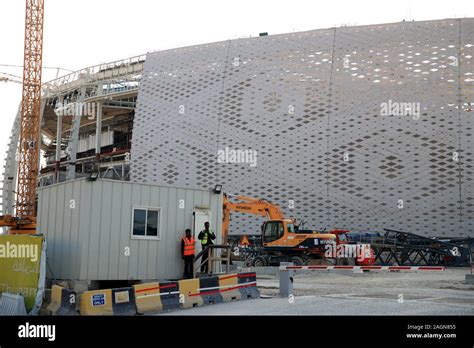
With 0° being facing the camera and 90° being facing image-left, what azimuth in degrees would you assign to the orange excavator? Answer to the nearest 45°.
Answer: approximately 90°

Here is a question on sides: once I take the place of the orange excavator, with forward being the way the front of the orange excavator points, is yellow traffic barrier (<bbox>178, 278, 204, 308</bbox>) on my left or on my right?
on my left

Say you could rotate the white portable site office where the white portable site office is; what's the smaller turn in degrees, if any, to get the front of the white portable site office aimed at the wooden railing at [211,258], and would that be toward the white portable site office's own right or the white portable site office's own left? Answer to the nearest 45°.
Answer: approximately 45° to the white portable site office's own left

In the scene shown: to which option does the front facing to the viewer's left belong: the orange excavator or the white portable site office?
the orange excavator

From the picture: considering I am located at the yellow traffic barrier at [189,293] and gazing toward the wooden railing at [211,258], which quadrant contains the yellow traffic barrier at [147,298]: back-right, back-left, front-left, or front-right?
back-left

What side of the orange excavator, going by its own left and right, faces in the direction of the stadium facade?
right

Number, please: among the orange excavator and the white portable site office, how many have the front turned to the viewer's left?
1

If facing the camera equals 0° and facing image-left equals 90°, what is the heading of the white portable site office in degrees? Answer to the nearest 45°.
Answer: approximately 315°

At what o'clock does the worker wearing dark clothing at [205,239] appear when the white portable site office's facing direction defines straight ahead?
The worker wearing dark clothing is roughly at 10 o'clock from the white portable site office.

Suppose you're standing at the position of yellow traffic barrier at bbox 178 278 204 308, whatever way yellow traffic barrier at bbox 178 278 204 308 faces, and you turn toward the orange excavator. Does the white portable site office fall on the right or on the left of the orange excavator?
left

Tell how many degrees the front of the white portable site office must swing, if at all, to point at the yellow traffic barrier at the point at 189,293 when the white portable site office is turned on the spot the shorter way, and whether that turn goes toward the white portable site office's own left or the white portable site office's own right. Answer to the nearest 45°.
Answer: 0° — it already faces it
